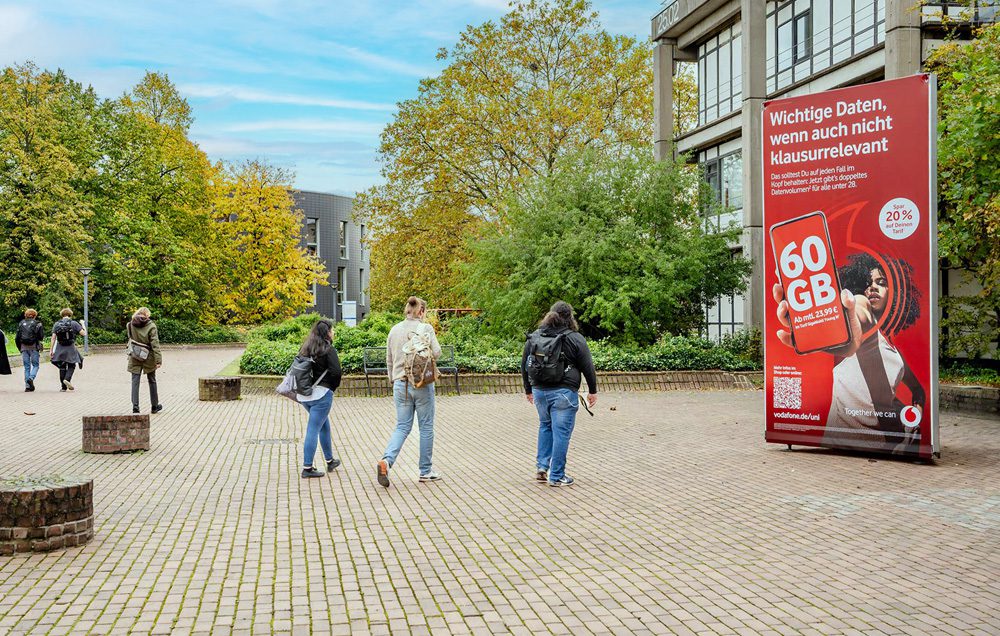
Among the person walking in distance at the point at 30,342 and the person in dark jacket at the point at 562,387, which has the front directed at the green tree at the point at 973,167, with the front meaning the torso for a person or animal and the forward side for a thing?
the person in dark jacket

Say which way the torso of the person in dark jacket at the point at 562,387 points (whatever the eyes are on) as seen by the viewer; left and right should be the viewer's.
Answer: facing away from the viewer and to the right of the viewer

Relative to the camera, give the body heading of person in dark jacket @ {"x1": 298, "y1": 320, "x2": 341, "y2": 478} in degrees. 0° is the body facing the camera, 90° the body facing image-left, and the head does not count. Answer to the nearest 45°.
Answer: approximately 225°

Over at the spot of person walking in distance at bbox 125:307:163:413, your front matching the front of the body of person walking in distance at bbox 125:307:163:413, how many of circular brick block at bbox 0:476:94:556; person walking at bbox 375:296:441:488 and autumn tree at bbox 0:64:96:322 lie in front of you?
1

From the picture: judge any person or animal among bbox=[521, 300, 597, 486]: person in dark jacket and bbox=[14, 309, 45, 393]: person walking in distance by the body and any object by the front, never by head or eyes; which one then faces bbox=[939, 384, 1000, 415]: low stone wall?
the person in dark jacket

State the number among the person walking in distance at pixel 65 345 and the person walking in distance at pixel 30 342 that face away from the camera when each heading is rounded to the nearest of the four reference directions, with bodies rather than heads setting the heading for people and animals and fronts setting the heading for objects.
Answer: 2

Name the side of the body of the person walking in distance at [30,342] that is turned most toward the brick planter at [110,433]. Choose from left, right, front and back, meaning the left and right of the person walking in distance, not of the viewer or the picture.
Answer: back

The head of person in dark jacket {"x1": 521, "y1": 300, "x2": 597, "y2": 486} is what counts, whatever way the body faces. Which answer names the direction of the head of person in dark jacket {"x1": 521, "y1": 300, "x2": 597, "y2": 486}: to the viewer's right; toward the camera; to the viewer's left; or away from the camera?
away from the camera

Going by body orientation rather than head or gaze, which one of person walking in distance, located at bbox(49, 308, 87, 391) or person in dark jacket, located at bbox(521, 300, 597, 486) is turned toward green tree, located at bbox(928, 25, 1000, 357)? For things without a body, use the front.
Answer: the person in dark jacket

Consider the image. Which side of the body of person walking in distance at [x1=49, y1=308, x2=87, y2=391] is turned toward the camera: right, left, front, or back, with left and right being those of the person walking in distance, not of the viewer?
back

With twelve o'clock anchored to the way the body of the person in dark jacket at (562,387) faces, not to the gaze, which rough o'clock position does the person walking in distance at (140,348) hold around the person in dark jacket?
The person walking in distance is roughly at 9 o'clock from the person in dark jacket.

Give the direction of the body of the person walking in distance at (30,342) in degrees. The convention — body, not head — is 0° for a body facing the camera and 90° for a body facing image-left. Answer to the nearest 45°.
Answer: approximately 180°
